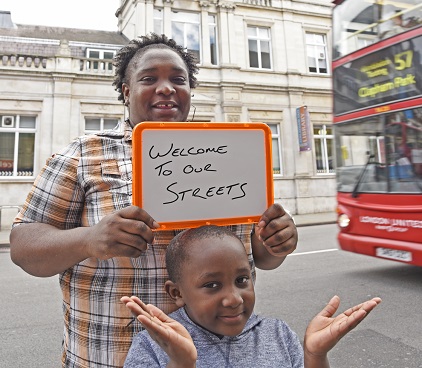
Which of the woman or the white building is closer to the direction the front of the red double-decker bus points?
the woman

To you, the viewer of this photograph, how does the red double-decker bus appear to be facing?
facing the viewer and to the left of the viewer

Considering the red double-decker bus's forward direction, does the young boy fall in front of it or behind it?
in front

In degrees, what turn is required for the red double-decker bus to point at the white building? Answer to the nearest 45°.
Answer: approximately 90° to its right
